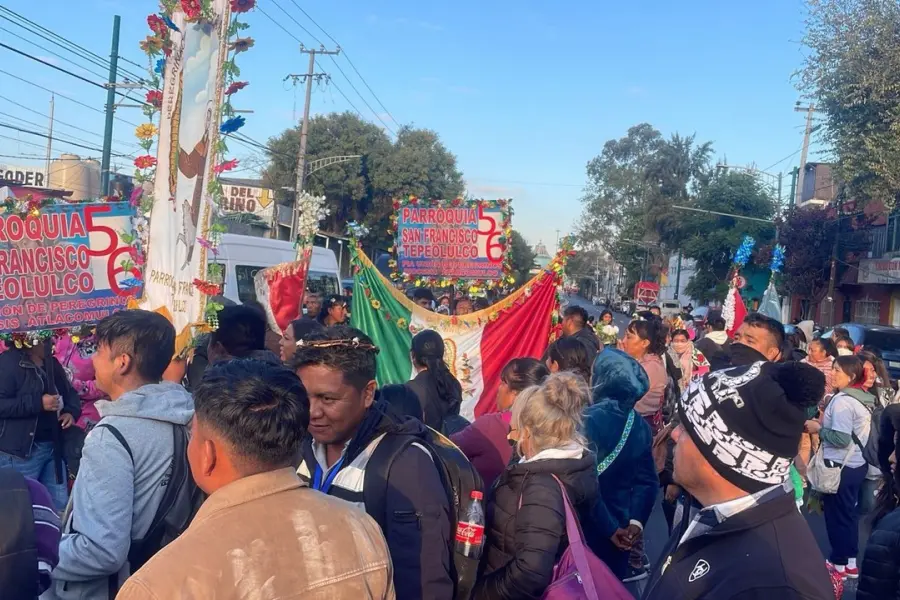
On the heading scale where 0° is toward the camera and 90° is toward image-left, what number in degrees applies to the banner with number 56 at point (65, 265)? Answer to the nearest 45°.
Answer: approximately 0°

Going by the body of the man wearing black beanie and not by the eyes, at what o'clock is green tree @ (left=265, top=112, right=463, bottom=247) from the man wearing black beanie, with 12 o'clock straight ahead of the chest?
The green tree is roughly at 2 o'clock from the man wearing black beanie.

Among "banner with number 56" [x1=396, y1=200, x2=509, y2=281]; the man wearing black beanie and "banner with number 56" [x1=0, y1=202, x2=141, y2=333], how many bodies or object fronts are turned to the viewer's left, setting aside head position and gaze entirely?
1

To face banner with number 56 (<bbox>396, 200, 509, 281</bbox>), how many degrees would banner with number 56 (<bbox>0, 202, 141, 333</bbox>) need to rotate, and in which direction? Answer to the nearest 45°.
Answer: approximately 135° to its left

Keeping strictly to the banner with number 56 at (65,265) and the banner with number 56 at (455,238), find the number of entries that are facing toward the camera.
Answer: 2

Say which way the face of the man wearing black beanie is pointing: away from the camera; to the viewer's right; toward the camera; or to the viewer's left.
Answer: to the viewer's left

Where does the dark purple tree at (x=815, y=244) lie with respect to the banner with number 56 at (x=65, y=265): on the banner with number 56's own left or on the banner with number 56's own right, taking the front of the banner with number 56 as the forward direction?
on the banner with number 56's own left

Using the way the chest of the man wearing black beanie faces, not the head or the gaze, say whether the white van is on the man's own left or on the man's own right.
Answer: on the man's own right

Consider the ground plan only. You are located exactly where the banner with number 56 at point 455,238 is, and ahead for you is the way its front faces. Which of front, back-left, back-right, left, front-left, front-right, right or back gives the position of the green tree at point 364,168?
back

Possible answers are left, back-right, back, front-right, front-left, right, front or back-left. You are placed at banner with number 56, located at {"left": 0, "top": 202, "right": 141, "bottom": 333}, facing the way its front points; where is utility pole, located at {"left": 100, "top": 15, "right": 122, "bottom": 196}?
back
